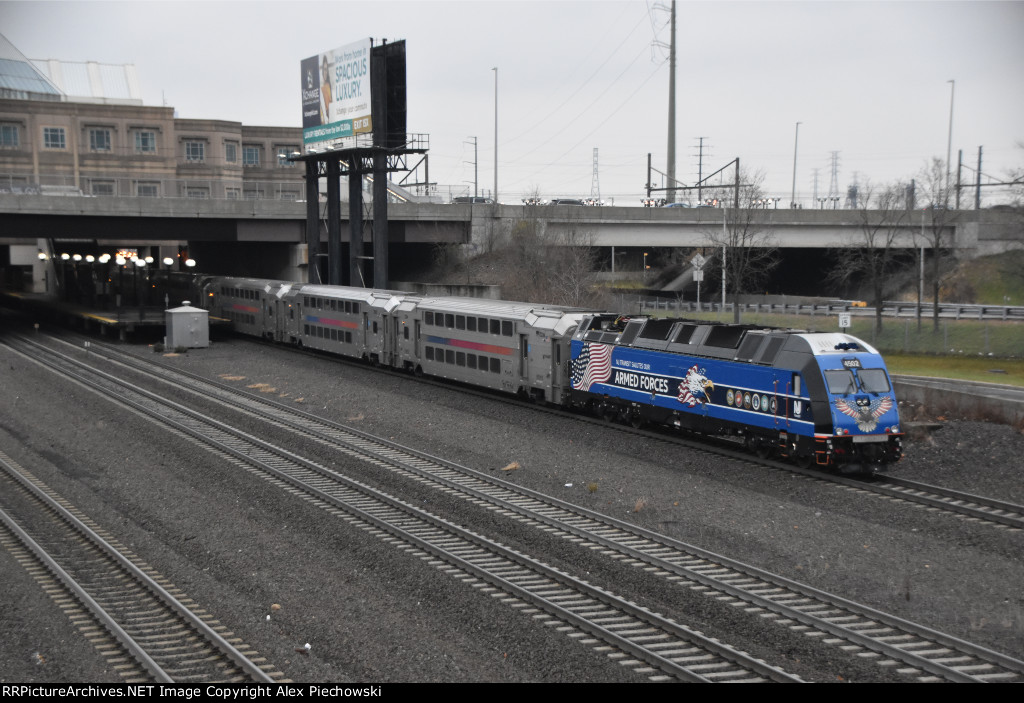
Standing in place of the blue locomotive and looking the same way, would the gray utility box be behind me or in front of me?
behind

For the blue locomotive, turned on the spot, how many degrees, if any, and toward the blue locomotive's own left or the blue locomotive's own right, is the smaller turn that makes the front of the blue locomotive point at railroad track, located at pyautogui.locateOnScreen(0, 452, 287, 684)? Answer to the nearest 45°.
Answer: approximately 90° to the blue locomotive's own right

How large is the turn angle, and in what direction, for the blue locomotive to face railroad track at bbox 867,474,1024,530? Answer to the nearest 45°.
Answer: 0° — it already faces it
